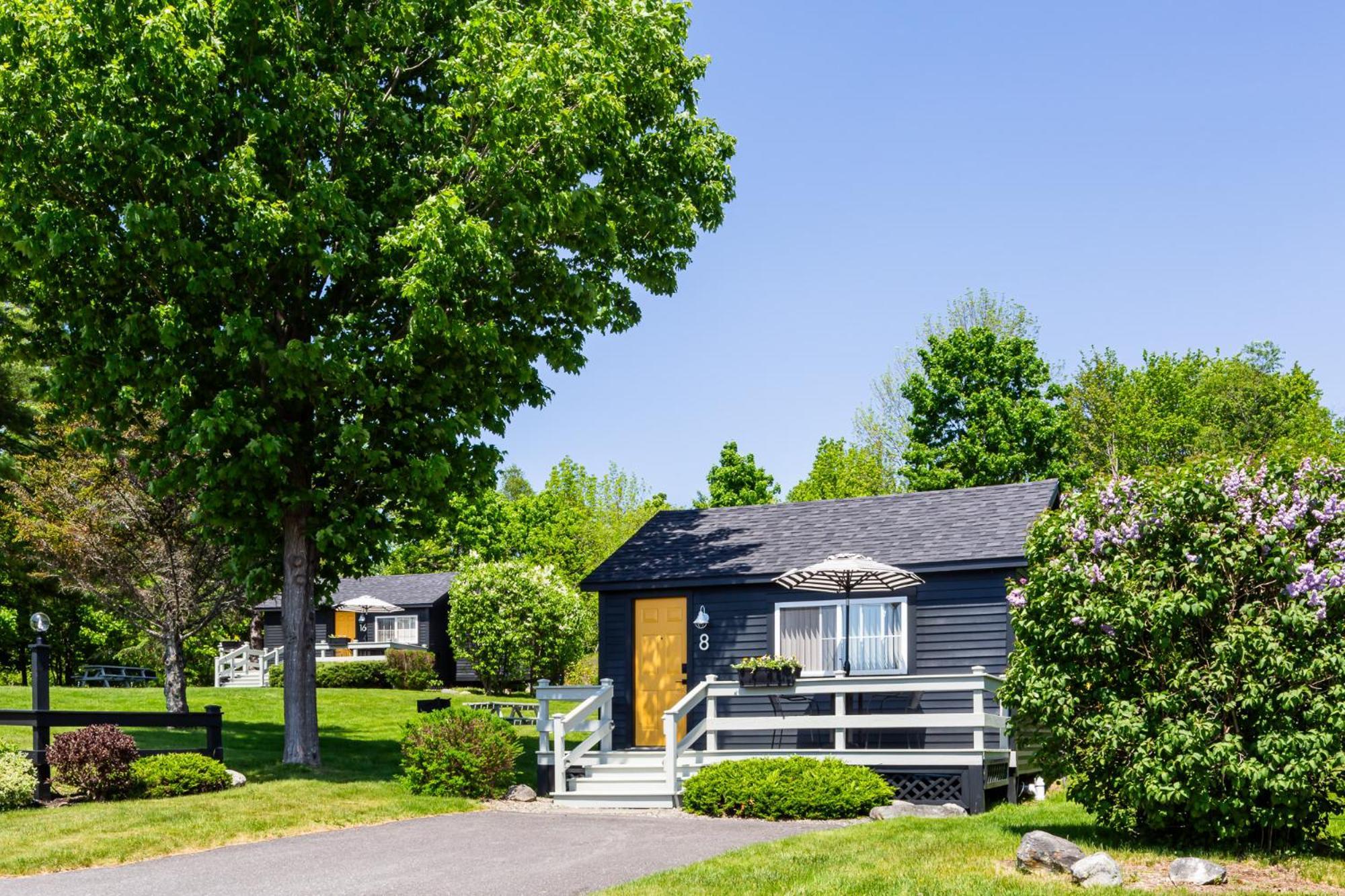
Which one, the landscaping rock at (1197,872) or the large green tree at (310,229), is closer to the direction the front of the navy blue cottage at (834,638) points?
the landscaping rock

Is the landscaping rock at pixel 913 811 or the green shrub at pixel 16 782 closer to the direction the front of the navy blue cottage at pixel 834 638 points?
the landscaping rock

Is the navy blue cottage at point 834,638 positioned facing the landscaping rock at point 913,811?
yes

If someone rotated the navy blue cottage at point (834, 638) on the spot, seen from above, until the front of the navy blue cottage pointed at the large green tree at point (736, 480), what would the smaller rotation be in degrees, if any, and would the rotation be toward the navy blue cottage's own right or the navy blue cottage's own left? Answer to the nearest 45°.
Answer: approximately 180°

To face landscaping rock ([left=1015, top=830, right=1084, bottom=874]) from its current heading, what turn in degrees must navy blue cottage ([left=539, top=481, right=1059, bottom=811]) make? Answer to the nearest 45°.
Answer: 0° — it already faces it

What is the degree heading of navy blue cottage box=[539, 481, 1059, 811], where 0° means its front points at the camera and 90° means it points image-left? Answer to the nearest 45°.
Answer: approximately 0°

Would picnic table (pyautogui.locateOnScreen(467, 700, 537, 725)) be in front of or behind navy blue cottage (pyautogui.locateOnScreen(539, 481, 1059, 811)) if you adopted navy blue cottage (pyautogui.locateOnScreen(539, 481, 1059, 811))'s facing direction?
behind

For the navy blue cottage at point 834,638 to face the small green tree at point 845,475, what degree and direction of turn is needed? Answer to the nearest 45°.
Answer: approximately 180°

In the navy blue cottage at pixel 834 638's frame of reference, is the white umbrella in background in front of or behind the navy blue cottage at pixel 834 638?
behind
